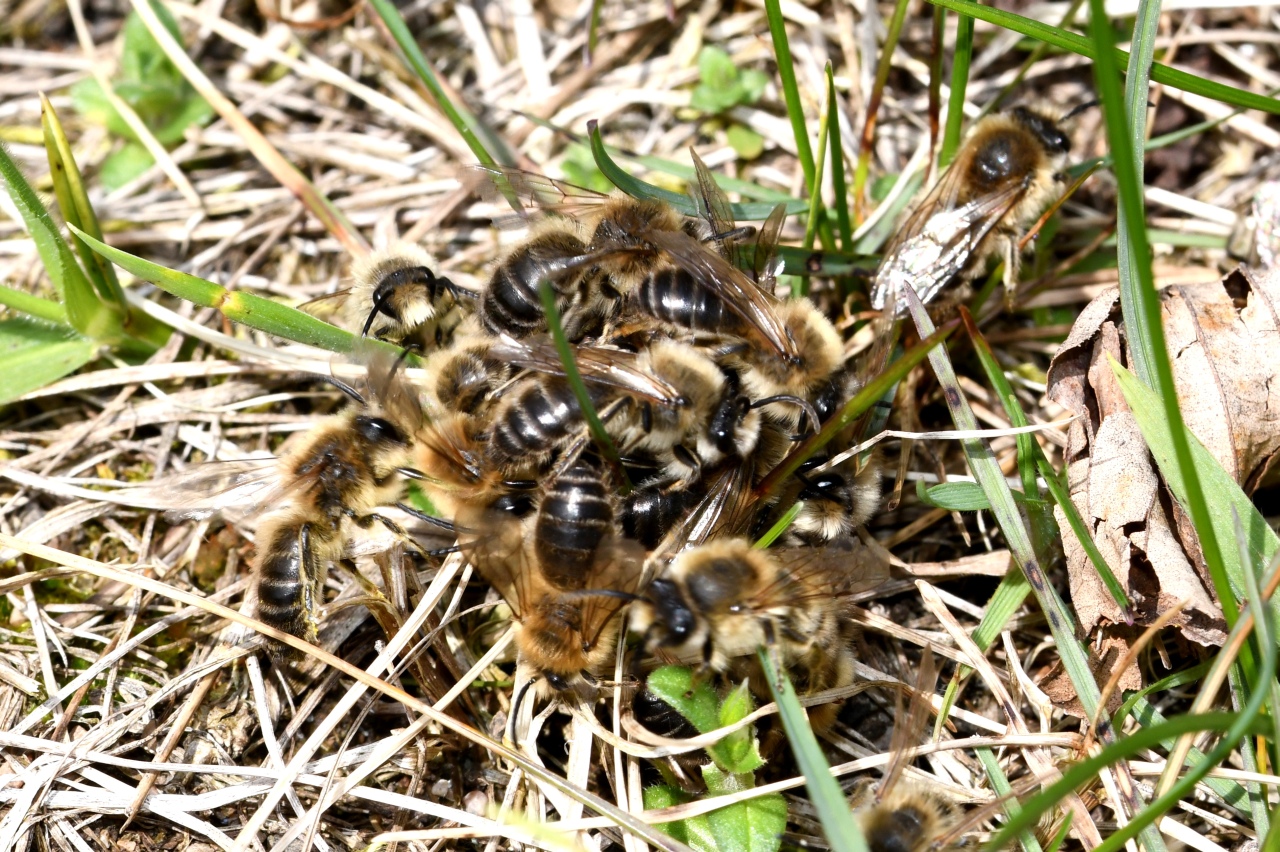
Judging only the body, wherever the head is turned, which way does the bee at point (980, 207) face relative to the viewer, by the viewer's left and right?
facing away from the viewer and to the right of the viewer

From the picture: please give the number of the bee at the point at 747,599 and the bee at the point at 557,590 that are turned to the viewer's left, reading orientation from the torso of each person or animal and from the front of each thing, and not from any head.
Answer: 1

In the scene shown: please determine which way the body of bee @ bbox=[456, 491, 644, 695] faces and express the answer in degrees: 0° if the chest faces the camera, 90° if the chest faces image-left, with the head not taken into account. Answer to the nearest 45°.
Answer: approximately 0°

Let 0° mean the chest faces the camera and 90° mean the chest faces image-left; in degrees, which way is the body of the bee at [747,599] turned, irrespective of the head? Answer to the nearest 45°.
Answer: approximately 90°
